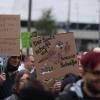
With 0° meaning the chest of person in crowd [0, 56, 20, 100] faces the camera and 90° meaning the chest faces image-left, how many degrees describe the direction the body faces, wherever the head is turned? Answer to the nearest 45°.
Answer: approximately 315°

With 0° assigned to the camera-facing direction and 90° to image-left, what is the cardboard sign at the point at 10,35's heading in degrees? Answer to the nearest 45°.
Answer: approximately 0°
